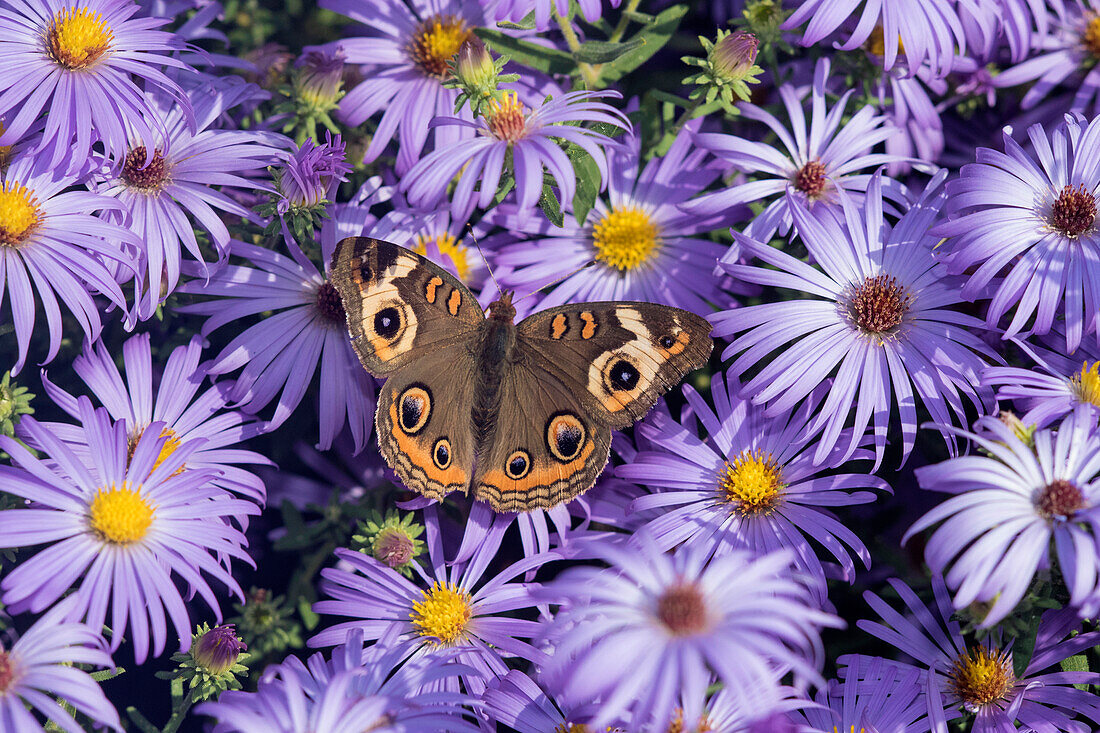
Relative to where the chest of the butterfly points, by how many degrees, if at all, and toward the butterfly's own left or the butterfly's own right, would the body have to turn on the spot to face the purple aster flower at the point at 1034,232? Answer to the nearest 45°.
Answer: approximately 90° to the butterfly's own right

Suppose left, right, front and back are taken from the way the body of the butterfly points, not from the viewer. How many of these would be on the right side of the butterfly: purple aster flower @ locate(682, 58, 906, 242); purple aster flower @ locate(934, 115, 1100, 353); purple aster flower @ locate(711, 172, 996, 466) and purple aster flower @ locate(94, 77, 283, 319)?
3

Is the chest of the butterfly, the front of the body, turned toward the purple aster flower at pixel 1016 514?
no

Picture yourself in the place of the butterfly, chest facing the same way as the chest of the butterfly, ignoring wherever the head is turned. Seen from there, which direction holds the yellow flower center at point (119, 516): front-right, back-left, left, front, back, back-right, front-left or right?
left

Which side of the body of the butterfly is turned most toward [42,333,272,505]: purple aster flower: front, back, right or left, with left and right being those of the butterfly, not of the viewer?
left

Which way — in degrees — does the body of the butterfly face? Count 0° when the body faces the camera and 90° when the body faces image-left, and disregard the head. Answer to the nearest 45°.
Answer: approximately 180°

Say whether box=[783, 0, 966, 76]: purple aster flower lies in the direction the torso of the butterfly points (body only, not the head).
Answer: no

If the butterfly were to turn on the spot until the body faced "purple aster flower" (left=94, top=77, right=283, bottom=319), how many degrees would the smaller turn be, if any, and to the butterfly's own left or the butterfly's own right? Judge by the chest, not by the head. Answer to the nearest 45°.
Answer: approximately 90° to the butterfly's own left

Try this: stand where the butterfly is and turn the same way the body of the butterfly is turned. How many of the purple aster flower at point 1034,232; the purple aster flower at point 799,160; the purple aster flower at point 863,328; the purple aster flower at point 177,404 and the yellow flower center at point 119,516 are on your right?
3

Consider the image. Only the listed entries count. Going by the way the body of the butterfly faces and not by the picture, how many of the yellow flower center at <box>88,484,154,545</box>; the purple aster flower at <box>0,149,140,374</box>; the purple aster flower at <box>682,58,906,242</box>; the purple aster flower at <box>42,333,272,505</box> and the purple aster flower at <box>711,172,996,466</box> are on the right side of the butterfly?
2

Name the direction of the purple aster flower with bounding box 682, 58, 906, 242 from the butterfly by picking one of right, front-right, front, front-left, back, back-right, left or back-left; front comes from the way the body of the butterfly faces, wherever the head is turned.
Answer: right

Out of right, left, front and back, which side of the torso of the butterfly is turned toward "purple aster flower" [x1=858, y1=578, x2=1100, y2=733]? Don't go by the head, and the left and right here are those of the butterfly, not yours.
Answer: right
